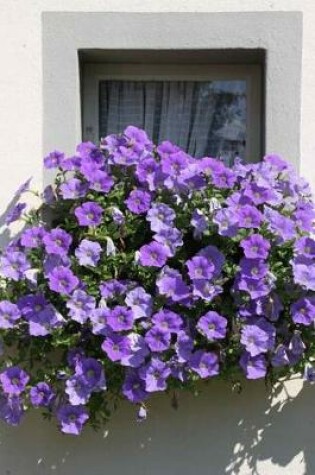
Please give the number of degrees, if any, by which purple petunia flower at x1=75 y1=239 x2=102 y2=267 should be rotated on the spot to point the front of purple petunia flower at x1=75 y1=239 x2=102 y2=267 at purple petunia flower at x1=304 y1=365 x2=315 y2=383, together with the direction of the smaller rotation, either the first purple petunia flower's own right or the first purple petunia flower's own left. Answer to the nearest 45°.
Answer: approximately 90° to the first purple petunia flower's own left

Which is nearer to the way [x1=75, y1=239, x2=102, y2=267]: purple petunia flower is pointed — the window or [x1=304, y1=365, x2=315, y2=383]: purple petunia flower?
the purple petunia flower

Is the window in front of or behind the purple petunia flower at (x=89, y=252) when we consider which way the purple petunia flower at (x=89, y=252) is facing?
behind

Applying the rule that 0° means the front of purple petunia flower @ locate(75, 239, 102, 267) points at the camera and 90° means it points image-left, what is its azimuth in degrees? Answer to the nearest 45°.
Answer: approximately 0°
